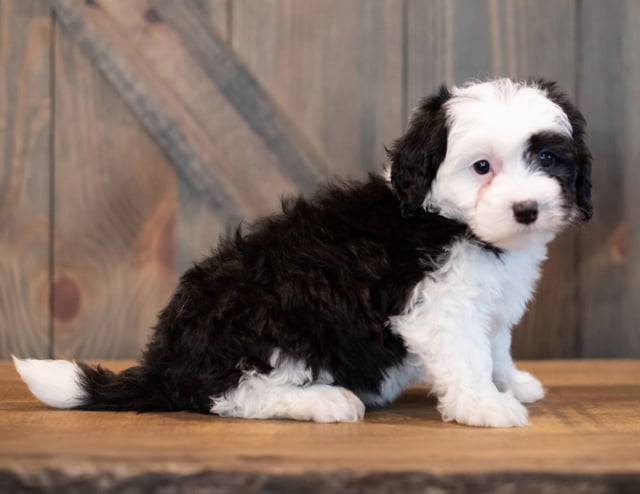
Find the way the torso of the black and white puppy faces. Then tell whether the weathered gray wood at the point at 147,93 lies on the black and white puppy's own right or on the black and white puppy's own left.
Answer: on the black and white puppy's own left

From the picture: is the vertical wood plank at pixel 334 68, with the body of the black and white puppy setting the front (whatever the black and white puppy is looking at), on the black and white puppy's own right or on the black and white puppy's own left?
on the black and white puppy's own left

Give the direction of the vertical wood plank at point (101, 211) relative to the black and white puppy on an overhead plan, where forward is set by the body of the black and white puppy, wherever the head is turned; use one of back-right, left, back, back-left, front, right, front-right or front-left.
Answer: back-left

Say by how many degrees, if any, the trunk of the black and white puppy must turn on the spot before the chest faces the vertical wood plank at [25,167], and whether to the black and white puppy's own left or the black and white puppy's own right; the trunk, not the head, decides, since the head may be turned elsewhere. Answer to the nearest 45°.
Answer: approximately 135° to the black and white puppy's own left

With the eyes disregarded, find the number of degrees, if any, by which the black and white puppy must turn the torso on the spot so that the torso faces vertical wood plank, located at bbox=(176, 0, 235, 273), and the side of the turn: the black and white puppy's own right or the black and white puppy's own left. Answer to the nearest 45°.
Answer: approximately 135° to the black and white puppy's own left

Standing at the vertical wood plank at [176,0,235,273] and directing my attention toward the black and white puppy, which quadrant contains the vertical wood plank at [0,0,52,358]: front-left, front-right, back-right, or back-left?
back-right

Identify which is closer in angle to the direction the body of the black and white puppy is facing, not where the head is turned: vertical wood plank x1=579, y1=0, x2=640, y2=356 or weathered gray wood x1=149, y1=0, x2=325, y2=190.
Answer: the vertical wood plank

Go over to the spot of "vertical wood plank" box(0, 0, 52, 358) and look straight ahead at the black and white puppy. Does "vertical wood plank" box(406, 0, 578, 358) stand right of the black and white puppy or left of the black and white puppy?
left

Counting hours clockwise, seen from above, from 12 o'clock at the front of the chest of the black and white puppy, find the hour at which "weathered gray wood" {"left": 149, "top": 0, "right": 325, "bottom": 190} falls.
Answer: The weathered gray wood is roughly at 8 o'clock from the black and white puppy.

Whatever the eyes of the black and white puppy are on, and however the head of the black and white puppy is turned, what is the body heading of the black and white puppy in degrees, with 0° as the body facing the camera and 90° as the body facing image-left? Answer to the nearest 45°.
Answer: approximately 270°
